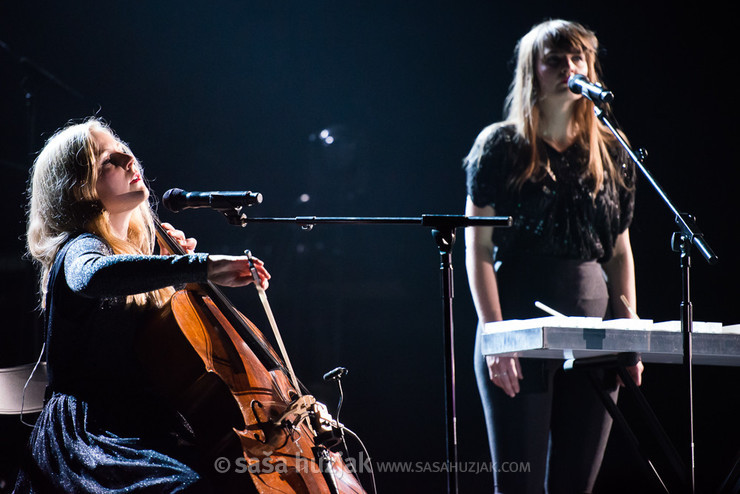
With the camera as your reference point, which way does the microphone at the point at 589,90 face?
facing to the left of the viewer

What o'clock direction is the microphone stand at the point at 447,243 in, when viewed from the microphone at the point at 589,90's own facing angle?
The microphone stand is roughly at 10 o'clock from the microphone.

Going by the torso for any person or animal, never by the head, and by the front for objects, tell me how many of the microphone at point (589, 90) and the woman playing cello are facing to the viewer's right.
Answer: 1

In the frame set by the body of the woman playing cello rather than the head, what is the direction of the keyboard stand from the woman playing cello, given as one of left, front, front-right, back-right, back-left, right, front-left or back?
front

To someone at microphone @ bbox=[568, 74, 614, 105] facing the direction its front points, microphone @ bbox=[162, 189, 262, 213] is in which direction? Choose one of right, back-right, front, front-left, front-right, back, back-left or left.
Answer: front-left

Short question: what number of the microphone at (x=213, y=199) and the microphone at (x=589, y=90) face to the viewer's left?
2

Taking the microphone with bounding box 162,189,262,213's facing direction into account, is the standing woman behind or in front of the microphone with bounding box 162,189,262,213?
behind

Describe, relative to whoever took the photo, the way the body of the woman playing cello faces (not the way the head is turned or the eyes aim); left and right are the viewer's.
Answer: facing to the right of the viewer

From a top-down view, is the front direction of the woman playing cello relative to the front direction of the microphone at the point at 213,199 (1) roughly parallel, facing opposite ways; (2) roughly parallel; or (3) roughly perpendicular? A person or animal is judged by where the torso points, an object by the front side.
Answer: roughly parallel, facing opposite ways

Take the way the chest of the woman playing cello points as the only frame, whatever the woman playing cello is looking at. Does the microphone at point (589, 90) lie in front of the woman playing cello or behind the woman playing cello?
in front

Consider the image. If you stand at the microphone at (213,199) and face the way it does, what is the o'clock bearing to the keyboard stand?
The keyboard stand is roughly at 6 o'clock from the microphone.

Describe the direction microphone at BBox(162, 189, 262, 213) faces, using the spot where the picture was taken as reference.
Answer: facing to the left of the viewer

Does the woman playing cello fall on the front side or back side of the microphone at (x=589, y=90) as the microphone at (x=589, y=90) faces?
on the front side
